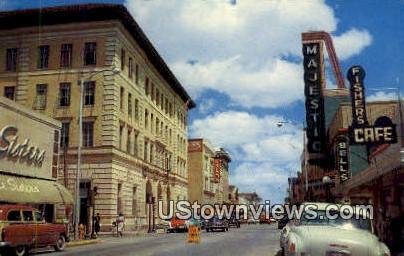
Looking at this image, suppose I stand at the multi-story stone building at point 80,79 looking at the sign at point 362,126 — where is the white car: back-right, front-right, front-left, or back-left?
front-right

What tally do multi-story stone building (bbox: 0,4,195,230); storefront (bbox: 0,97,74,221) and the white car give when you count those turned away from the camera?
1

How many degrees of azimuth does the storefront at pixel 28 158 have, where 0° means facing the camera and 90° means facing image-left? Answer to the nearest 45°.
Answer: approximately 315°

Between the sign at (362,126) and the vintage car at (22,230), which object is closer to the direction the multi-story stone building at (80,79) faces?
the sign

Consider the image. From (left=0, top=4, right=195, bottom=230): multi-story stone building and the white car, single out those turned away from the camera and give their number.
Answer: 1

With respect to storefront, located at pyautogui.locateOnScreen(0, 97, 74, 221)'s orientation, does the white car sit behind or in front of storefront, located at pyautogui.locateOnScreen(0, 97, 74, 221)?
in front

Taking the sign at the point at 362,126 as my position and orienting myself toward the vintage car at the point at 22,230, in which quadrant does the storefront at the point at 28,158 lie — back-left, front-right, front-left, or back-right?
front-right

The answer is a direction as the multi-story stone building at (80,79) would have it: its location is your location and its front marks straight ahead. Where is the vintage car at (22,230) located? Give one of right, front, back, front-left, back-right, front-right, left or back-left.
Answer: front-right

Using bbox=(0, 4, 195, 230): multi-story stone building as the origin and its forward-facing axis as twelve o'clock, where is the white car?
The white car is roughly at 1 o'clock from the multi-story stone building.

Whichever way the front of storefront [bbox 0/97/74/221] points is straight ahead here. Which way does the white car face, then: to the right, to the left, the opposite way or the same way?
to the left

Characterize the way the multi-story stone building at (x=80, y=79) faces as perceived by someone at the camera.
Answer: facing the viewer and to the right of the viewer

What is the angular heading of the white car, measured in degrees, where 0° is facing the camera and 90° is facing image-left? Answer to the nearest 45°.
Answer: approximately 180°

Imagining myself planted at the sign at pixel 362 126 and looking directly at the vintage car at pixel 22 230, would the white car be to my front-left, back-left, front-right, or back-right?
front-left

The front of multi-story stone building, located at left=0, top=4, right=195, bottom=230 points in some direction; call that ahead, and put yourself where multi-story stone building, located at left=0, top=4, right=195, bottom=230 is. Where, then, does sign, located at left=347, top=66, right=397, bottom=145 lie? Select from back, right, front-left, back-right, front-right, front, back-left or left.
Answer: front
